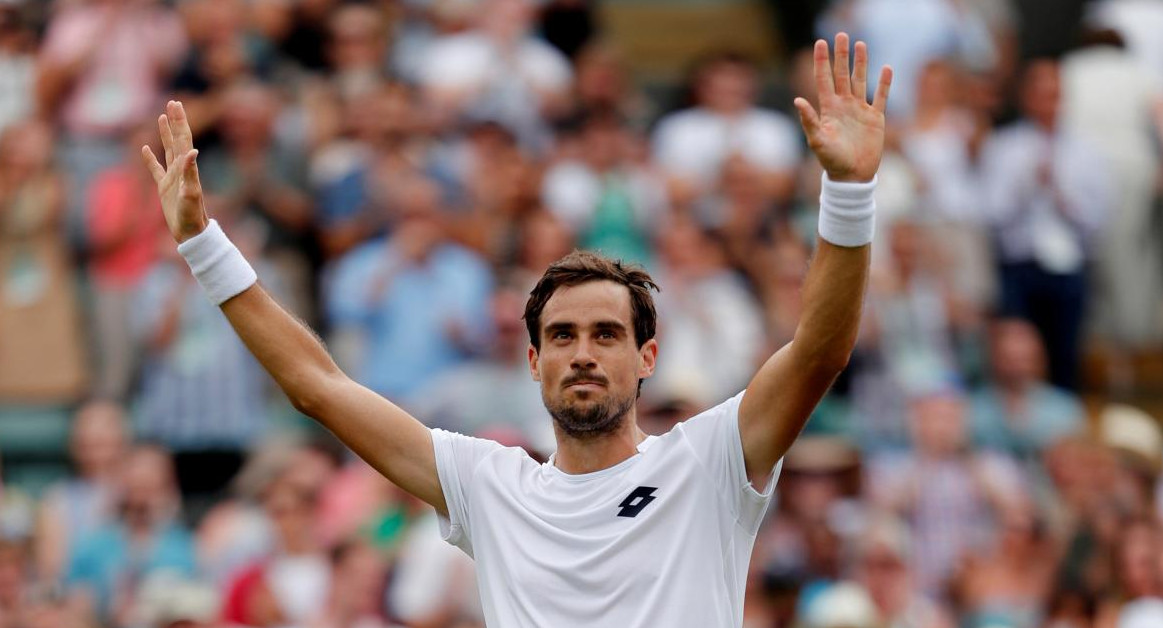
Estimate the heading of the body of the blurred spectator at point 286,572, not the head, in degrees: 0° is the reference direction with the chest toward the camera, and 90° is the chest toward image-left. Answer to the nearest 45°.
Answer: approximately 0°

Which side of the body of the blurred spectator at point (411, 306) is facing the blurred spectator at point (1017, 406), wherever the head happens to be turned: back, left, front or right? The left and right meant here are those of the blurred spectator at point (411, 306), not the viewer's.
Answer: left

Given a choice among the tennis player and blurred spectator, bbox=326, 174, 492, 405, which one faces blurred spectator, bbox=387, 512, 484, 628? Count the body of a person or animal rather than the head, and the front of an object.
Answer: blurred spectator, bbox=326, 174, 492, 405
